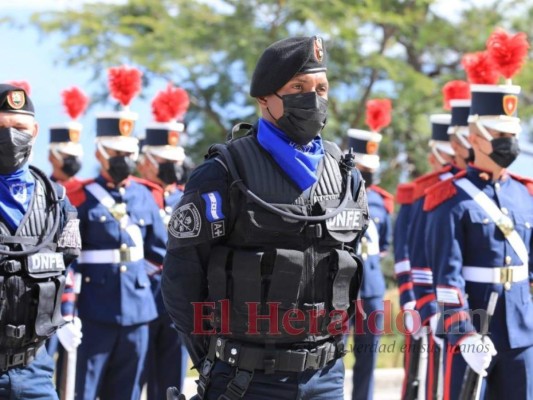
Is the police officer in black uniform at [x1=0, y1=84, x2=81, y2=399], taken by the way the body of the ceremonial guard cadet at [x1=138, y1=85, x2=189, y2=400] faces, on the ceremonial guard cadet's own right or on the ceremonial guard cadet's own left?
on the ceremonial guard cadet's own right

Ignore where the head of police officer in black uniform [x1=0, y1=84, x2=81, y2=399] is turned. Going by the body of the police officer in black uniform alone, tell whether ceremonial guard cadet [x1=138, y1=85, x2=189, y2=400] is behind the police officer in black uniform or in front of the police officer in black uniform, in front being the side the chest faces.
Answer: behind

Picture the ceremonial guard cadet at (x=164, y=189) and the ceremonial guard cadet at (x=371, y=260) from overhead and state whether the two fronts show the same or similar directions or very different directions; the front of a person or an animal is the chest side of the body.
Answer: same or similar directions

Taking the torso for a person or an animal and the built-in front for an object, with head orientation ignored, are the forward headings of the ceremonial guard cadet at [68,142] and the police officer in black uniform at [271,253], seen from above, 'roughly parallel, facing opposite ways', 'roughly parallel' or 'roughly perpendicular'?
roughly parallel

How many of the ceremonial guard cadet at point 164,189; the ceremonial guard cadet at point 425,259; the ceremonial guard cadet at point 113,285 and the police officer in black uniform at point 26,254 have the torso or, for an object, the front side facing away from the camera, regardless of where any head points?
0

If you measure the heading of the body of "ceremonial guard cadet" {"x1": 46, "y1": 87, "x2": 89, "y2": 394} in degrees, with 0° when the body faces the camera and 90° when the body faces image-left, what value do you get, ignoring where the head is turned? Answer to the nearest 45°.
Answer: approximately 315°

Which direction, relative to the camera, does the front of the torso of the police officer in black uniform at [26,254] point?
toward the camera
